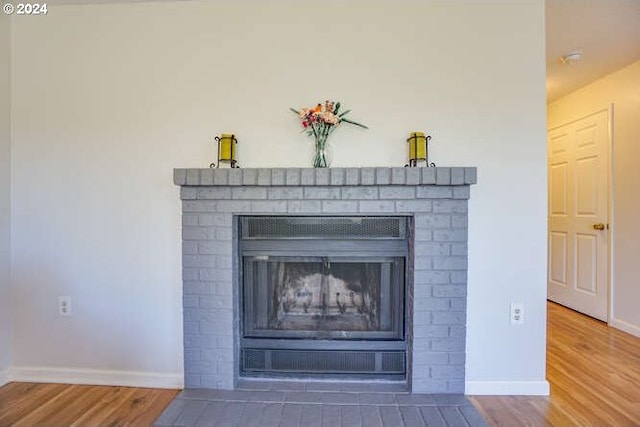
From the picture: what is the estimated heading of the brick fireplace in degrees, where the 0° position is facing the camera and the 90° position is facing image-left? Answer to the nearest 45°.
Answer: approximately 0°

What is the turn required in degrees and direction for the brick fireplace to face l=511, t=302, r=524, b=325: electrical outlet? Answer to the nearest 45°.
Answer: approximately 90° to its left

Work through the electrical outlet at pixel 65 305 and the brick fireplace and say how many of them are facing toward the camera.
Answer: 2

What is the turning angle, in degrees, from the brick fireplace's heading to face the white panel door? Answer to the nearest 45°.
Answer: approximately 135° to its left

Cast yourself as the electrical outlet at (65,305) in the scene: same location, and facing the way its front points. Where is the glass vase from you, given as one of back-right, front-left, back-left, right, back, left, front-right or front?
front-left

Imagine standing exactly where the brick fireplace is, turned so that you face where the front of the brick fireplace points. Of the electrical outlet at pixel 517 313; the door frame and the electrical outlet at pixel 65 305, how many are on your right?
1

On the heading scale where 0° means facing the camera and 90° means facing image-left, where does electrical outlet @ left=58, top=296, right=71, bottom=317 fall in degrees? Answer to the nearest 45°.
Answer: approximately 0°

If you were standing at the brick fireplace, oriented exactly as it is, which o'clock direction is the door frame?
The door frame is roughly at 8 o'clock from the brick fireplace.
